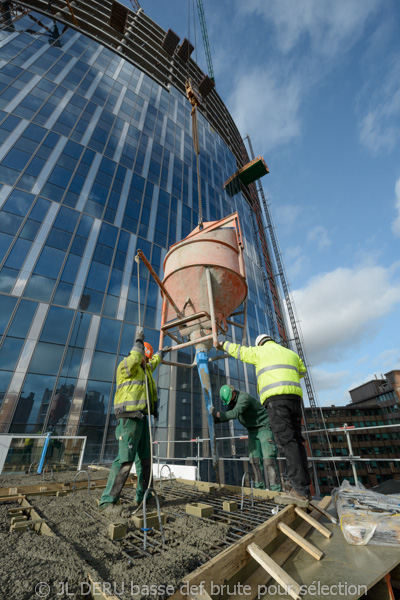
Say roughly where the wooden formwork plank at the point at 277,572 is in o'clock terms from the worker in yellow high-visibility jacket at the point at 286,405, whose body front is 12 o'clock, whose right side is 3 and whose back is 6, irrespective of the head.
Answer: The wooden formwork plank is roughly at 8 o'clock from the worker in yellow high-visibility jacket.

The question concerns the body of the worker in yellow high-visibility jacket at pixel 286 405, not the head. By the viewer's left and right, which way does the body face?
facing away from the viewer and to the left of the viewer

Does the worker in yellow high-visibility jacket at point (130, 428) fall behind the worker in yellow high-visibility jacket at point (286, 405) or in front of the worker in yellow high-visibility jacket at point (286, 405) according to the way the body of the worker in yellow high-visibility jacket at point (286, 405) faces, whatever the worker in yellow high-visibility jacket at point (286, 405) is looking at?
in front

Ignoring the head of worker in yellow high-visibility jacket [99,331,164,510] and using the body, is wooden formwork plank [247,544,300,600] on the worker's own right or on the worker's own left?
on the worker's own right

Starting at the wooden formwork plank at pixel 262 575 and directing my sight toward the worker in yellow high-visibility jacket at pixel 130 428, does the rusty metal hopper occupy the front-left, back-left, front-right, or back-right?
front-right

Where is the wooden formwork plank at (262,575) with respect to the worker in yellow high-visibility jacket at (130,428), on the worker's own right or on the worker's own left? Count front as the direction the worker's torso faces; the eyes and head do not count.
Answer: on the worker's own right

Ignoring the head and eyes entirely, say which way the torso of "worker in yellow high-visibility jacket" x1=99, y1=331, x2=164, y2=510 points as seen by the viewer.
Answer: to the viewer's right

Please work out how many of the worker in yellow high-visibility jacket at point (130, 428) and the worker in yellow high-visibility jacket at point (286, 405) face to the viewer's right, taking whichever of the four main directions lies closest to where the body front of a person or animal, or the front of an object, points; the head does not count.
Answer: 1
